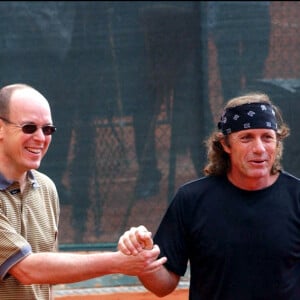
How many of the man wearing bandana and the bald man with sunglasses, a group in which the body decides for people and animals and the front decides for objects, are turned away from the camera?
0

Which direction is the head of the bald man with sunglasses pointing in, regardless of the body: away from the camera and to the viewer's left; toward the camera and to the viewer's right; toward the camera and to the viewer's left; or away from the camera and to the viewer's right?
toward the camera and to the viewer's right

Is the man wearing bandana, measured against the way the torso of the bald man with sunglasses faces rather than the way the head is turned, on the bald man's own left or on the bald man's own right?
on the bald man's own left

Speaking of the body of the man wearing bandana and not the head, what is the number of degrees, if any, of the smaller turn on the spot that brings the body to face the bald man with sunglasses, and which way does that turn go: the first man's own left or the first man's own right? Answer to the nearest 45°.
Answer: approximately 90° to the first man's own right

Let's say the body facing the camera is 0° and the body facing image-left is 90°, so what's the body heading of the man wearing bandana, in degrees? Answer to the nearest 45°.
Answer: approximately 0°

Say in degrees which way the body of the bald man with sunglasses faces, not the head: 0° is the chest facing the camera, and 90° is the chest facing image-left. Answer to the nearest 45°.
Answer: approximately 315°
